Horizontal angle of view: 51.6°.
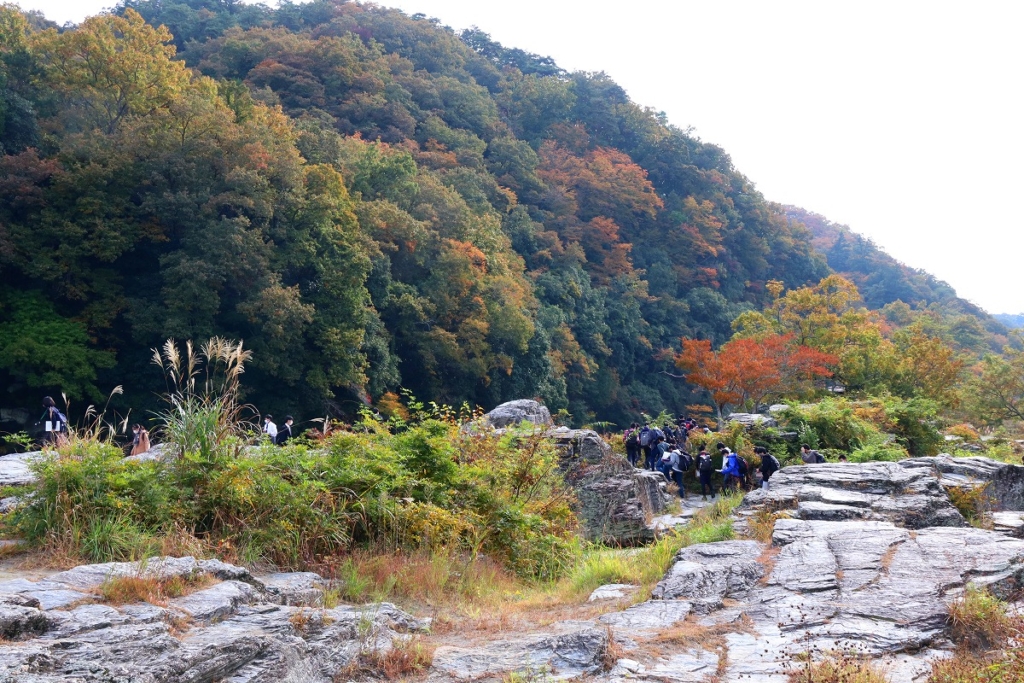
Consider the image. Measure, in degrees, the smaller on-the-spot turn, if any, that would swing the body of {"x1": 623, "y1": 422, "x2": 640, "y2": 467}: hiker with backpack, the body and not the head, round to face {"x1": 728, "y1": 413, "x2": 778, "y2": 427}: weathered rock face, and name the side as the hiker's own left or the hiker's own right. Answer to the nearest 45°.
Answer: approximately 90° to the hiker's own right

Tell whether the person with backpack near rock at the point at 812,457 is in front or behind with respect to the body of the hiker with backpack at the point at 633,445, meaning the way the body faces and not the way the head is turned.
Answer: behind

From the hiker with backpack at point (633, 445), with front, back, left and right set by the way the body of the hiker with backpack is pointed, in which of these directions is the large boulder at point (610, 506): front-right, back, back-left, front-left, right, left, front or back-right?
back

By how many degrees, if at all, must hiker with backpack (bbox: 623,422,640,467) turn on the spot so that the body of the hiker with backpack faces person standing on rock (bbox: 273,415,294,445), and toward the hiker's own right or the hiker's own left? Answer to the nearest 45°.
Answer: approximately 135° to the hiker's own left

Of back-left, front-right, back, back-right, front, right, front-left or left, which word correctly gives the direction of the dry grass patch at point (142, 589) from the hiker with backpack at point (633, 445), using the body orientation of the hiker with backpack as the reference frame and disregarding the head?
back

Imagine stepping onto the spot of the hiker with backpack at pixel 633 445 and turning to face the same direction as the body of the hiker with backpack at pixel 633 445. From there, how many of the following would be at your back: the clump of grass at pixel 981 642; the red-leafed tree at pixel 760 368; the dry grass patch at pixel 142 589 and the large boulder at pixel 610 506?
3

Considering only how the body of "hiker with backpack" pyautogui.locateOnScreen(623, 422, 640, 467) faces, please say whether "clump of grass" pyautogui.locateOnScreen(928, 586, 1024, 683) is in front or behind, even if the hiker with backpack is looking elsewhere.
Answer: behind

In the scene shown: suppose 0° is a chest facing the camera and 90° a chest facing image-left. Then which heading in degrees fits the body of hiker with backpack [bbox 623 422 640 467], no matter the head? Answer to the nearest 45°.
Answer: approximately 180°

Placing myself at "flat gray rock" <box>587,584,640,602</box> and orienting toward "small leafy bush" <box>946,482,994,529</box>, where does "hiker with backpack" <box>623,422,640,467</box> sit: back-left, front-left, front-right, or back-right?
front-left

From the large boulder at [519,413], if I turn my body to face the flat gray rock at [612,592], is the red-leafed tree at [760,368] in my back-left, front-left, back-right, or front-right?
back-left

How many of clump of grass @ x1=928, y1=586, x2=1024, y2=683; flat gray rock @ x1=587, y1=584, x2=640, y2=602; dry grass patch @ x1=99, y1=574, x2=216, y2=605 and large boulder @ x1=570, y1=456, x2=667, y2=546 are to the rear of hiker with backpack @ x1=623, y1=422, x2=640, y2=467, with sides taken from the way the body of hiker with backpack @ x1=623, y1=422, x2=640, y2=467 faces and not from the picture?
4
